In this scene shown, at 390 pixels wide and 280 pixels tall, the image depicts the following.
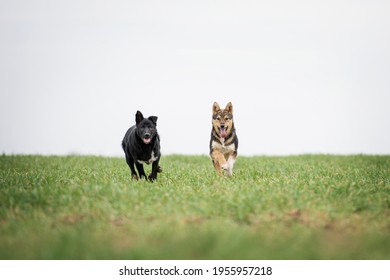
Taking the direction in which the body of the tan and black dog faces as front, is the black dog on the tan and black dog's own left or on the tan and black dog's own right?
on the tan and black dog's own right

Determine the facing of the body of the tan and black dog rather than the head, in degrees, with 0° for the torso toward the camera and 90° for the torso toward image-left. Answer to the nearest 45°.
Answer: approximately 0°
